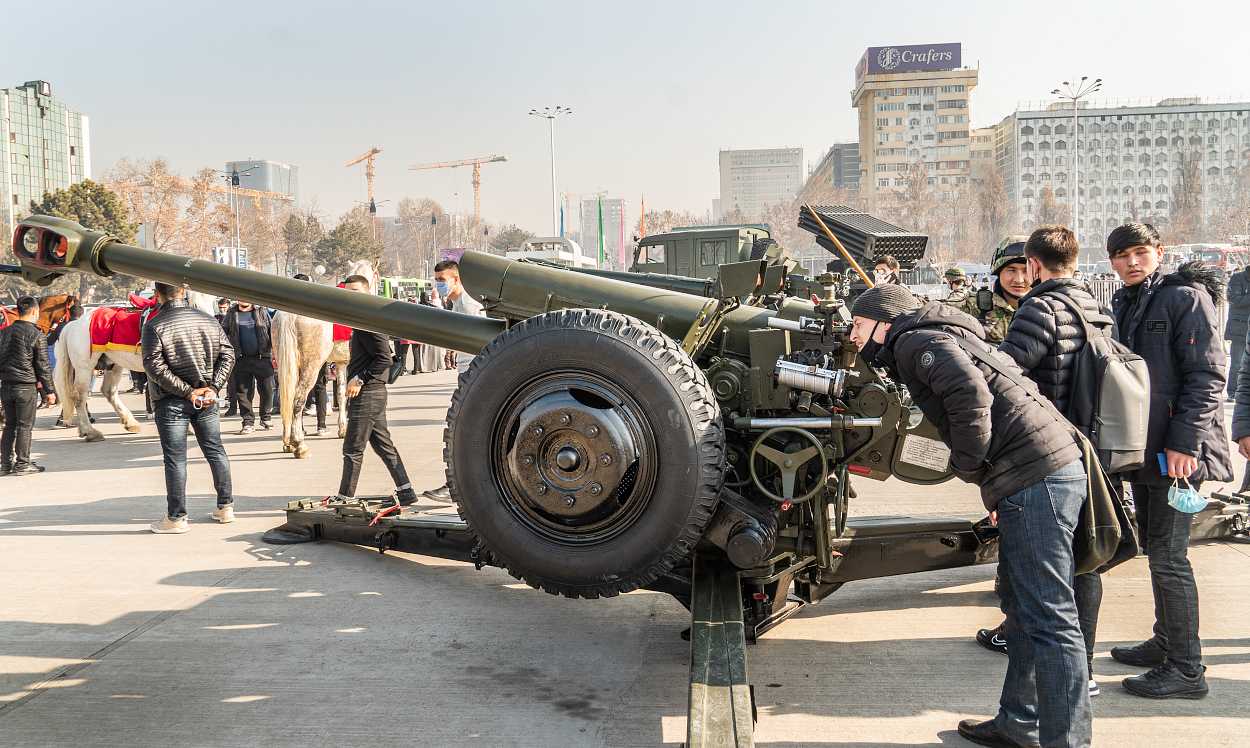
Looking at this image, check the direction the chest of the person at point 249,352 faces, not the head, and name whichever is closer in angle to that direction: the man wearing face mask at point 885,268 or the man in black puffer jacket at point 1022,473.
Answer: the man in black puffer jacket

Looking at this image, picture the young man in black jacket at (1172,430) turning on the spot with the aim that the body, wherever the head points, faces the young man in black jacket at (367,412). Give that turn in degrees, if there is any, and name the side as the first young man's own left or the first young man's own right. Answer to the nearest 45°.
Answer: approximately 45° to the first young man's own right

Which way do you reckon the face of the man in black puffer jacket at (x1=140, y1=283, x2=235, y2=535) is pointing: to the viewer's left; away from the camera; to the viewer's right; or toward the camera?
away from the camera

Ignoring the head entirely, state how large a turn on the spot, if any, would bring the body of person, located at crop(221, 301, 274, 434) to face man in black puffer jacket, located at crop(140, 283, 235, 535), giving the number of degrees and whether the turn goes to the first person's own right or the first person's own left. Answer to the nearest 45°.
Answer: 0° — they already face them

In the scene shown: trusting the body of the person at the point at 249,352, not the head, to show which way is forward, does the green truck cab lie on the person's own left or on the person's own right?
on the person's own left

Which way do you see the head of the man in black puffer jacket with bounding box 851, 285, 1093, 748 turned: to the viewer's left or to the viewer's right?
to the viewer's left

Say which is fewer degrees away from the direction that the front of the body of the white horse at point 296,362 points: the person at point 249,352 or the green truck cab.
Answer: the green truck cab

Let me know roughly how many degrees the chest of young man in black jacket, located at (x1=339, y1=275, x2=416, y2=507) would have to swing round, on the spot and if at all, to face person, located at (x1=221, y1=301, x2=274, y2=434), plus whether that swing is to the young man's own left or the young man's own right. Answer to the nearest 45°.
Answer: approximately 90° to the young man's own right
